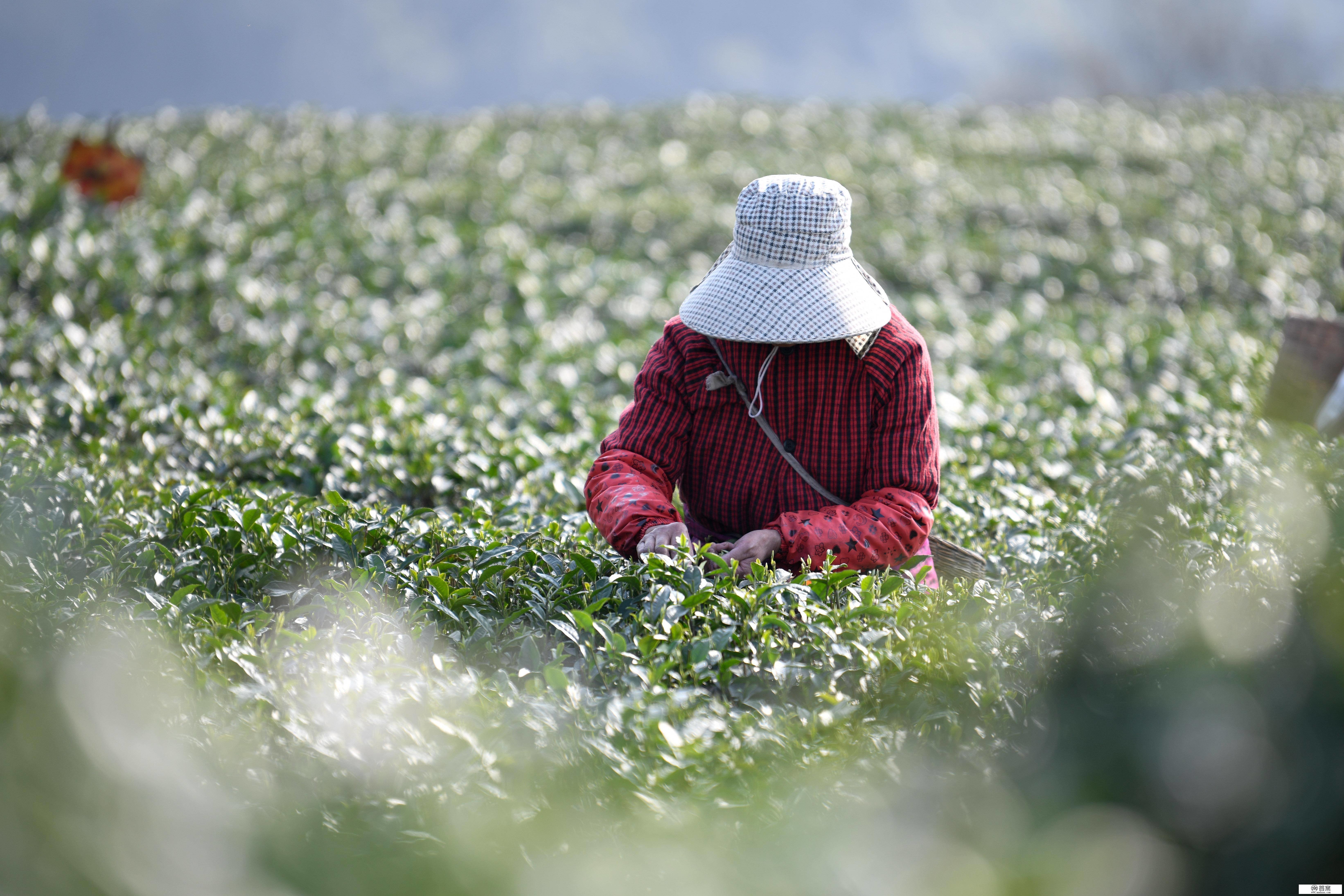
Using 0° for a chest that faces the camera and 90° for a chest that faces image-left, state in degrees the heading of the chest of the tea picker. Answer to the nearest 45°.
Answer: approximately 0°
